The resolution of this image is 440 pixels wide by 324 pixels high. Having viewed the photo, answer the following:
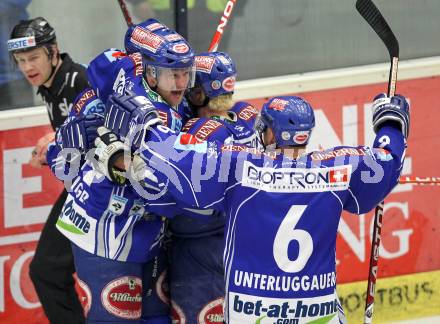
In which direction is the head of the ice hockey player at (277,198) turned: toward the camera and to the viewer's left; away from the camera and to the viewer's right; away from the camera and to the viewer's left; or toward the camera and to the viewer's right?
away from the camera and to the viewer's left

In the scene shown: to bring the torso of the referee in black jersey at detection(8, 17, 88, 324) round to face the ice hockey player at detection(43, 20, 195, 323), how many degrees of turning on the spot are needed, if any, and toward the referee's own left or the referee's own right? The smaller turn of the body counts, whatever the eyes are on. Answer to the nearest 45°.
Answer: approximately 45° to the referee's own left

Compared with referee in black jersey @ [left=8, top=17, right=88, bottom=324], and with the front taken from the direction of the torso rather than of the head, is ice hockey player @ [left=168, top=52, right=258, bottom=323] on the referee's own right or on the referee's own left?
on the referee's own left
